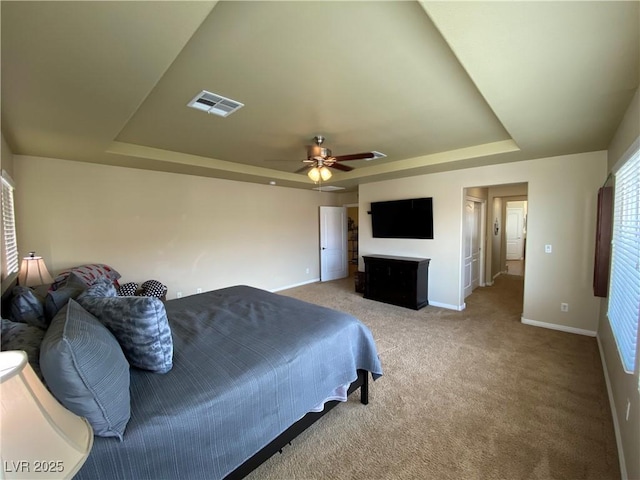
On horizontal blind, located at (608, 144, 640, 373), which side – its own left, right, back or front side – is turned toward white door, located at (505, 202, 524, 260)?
right

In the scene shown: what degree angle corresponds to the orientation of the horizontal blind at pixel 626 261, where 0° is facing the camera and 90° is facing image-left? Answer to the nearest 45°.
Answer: approximately 90°

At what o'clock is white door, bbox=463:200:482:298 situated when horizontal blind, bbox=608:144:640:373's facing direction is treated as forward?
The white door is roughly at 2 o'clock from the horizontal blind.

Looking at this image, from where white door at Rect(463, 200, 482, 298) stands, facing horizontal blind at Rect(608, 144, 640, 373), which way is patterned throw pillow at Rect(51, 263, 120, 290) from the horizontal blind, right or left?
right

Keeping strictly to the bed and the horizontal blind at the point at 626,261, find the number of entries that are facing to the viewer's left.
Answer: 1

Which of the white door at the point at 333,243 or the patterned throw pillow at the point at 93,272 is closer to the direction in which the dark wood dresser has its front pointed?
the patterned throw pillow

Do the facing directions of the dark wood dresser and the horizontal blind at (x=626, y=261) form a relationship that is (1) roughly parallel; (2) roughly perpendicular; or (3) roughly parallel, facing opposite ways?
roughly perpendicular

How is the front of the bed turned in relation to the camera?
facing away from the viewer and to the right of the viewer
